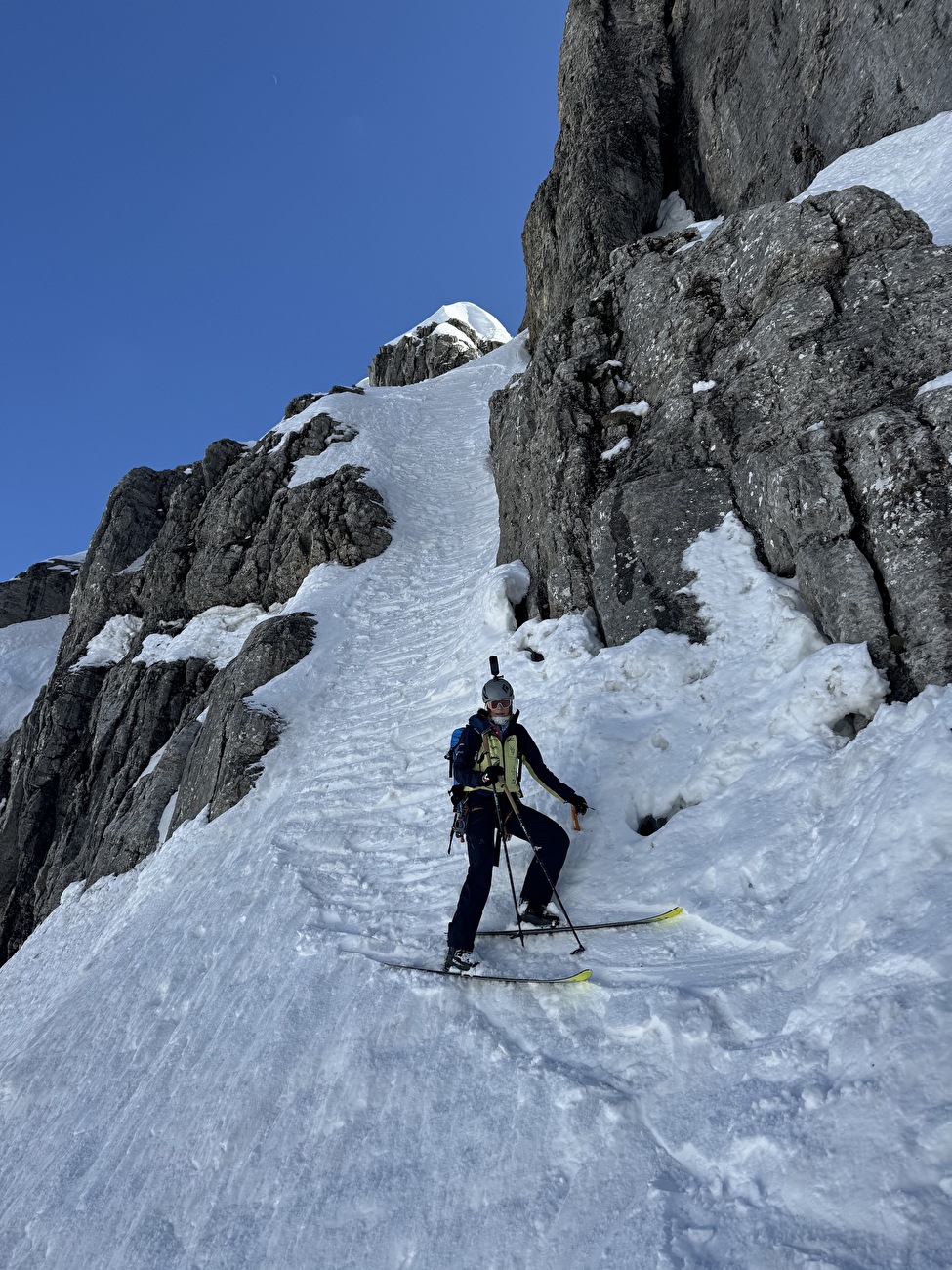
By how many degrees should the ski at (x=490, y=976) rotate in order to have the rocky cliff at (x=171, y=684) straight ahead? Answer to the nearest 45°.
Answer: approximately 90° to its left

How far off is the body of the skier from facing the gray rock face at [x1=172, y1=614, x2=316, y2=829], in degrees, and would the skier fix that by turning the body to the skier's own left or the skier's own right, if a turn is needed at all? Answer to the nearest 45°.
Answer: approximately 180°

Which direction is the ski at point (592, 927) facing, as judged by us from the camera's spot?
facing to the right of the viewer

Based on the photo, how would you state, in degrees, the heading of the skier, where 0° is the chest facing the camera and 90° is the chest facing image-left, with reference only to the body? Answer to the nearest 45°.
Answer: approximately 315°

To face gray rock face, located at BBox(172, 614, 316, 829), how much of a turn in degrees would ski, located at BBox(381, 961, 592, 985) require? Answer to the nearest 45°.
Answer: approximately 90° to its left

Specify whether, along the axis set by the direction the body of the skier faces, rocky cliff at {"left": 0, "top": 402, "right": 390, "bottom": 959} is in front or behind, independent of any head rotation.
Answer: behind

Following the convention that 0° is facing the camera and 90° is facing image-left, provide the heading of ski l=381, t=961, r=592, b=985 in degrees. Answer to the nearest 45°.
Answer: approximately 270°

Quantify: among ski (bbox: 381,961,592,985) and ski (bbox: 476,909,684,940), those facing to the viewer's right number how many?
2
